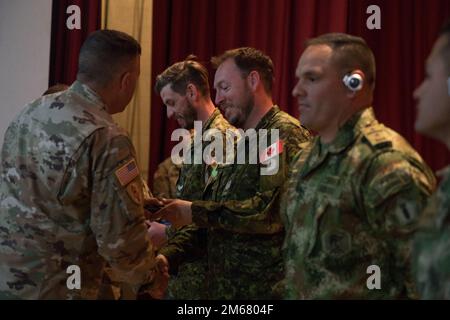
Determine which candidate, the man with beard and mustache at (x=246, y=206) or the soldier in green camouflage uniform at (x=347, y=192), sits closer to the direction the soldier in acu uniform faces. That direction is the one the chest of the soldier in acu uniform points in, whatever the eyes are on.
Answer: the man with beard and mustache

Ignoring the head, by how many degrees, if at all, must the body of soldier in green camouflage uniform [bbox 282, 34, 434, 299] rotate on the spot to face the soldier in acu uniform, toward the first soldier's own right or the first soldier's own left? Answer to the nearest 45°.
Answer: approximately 45° to the first soldier's own right

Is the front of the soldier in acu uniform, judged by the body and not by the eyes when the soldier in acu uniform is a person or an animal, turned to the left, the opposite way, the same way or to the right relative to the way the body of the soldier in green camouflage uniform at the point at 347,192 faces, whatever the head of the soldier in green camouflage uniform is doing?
the opposite way

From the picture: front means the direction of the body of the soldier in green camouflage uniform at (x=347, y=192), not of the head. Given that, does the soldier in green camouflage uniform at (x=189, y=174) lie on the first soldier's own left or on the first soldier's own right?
on the first soldier's own right

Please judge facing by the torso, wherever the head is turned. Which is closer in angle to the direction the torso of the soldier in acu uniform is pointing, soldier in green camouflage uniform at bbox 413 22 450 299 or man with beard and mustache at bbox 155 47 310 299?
the man with beard and mustache

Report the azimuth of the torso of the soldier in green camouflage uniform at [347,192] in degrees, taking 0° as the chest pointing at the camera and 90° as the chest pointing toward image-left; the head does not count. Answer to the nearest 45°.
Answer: approximately 45°

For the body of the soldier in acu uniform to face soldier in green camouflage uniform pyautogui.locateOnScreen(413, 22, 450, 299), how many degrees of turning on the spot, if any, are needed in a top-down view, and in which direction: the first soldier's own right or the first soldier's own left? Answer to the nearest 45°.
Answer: approximately 90° to the first soldier's own right

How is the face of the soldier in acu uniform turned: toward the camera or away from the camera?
away from the camera

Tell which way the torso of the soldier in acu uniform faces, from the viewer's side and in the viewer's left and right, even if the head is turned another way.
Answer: facing away from the viewer and to the right of the viewer

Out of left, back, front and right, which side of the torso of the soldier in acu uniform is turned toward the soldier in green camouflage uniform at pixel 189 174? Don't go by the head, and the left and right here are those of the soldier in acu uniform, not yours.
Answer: front

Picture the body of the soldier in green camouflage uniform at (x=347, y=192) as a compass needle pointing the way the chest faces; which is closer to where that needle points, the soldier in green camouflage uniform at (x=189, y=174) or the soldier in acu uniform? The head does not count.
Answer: the soldier in acu uniform

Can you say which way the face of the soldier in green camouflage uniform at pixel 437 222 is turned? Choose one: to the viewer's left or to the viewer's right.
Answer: to the viewer's left

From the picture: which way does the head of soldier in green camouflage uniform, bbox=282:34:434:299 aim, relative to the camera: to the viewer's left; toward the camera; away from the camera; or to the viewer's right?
to the viewer's left
